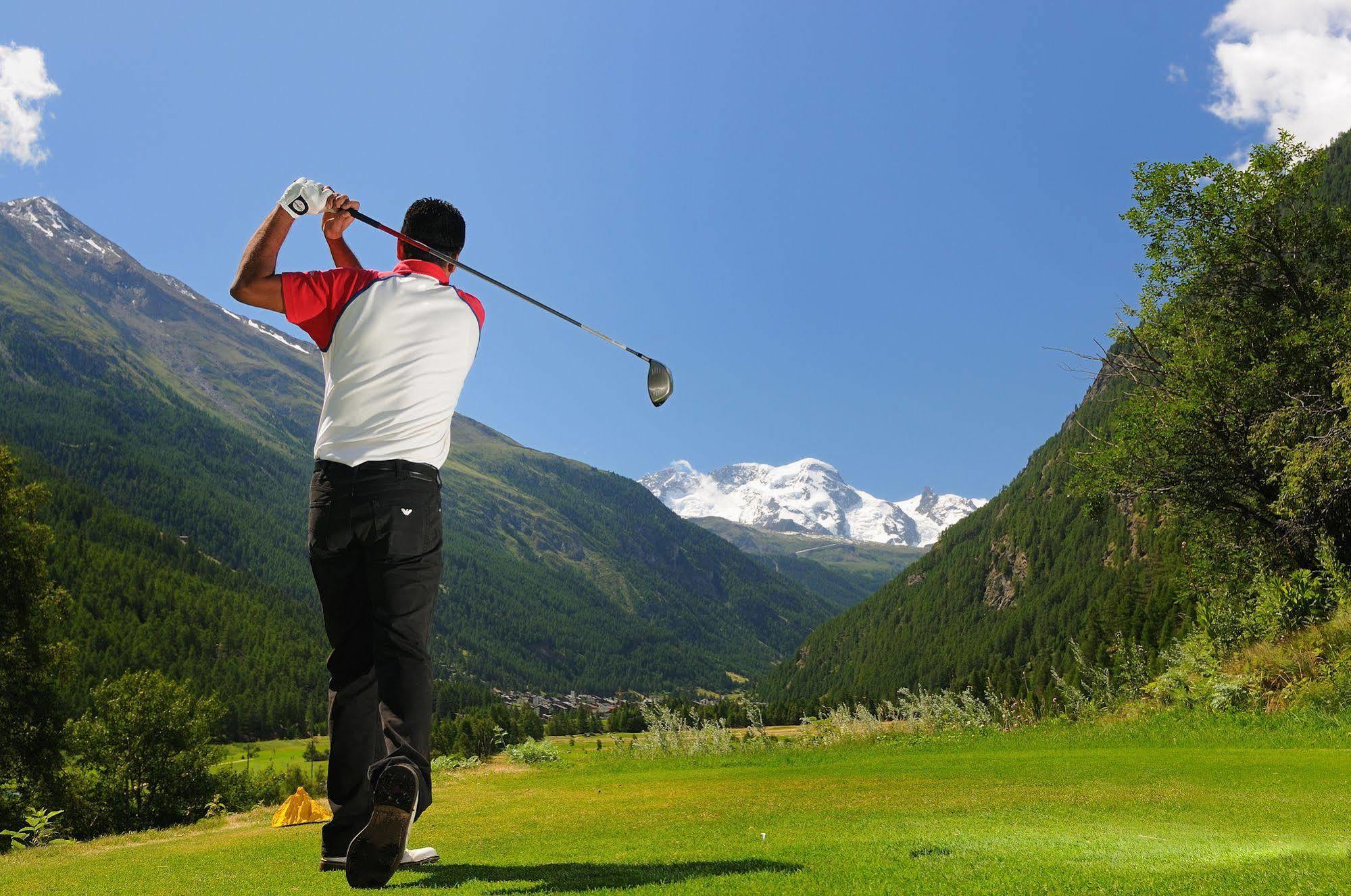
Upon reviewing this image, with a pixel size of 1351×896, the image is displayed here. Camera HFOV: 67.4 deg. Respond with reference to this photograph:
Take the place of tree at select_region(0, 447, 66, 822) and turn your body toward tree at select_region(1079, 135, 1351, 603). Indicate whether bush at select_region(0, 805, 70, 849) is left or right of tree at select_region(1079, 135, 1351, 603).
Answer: right

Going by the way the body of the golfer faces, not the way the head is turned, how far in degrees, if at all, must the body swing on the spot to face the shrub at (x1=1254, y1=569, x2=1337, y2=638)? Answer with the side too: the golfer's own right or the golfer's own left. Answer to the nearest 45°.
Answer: approximately 45° to the golfer's own right

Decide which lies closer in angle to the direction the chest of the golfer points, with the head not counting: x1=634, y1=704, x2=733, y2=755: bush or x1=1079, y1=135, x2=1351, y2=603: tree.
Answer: the bush

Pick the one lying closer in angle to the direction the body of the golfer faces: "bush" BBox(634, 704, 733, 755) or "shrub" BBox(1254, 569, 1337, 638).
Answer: the bush

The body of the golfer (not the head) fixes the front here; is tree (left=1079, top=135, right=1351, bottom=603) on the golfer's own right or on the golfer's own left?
on the golfer's own right

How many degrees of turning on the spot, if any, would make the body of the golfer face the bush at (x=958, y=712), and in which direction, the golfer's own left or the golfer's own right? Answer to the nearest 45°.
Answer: approximately 45° to the golfer's own right

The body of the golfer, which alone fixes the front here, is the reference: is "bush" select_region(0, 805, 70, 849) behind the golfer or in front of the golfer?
in front

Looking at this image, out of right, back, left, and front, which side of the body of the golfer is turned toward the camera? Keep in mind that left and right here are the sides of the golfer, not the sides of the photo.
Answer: back

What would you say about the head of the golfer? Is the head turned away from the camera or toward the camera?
away from the camera
